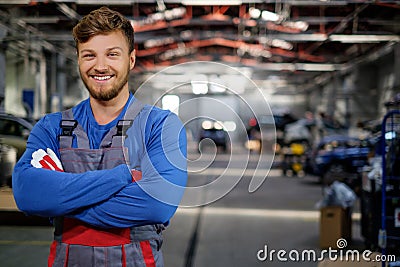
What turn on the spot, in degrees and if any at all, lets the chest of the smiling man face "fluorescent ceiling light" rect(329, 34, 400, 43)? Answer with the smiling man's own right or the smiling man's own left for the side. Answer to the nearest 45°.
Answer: approximately 135° to the smiling man's own left

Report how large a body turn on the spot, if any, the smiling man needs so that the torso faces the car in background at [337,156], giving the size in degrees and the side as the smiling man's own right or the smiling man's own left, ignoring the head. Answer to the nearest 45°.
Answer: approximately 135° to the smiling man's own left

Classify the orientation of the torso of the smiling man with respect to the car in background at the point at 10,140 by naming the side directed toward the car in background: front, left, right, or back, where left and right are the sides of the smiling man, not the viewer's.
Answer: back
